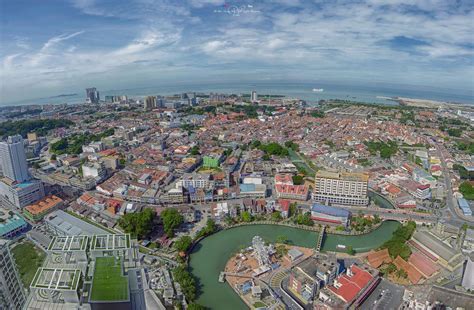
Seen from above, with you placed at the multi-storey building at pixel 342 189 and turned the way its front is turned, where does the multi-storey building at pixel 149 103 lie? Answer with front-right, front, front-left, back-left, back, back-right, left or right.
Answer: back-right

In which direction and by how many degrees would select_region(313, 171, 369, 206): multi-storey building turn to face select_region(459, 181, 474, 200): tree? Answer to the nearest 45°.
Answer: approximately 135° to its left

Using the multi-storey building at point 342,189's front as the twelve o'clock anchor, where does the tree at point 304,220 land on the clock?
The tree is roughly at 1 o'clock from the multi-storey building.

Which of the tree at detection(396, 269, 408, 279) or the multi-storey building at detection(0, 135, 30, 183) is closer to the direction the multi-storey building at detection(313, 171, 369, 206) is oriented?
the tree

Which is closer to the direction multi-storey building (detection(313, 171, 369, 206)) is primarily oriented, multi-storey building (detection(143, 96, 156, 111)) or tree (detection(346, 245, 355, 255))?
the tree

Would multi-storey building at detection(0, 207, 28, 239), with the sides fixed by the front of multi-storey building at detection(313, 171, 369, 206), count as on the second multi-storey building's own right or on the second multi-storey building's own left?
on the second multi-storey building's own right

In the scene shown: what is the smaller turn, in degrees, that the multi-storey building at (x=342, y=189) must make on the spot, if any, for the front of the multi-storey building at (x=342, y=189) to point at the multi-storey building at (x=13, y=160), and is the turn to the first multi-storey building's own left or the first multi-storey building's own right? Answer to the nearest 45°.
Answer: approximately 90° to the first multi-storey building's own right

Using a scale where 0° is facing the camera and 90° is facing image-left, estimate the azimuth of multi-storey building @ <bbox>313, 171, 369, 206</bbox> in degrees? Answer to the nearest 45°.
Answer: approximately 0°

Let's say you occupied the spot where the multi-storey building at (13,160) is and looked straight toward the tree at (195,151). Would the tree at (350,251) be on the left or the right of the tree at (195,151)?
right

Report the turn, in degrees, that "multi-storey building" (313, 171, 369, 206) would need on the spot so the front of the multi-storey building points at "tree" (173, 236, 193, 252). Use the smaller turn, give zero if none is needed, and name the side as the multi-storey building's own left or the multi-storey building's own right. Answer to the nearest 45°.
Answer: approximately 45° to the multi-storey building's own right

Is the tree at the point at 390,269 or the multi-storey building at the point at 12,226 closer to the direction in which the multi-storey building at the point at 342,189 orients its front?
the tree

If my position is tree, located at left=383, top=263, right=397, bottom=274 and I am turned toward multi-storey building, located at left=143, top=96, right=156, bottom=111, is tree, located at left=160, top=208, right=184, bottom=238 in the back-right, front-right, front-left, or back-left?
front-left

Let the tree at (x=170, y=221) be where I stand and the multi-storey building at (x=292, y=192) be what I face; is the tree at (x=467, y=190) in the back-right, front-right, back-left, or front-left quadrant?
front-right

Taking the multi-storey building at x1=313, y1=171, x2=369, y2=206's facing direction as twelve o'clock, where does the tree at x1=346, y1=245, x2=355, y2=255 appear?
The tree is roughly at 12 o'clock from the multi-storey building.

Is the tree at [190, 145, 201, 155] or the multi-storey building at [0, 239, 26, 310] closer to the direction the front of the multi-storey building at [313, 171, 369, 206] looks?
the multi-storey building

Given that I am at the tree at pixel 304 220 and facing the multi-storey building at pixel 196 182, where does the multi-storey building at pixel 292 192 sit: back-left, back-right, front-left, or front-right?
front-right

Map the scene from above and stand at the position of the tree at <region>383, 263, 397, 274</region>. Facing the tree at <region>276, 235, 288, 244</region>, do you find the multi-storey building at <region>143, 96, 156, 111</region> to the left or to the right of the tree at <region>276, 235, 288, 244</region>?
right
